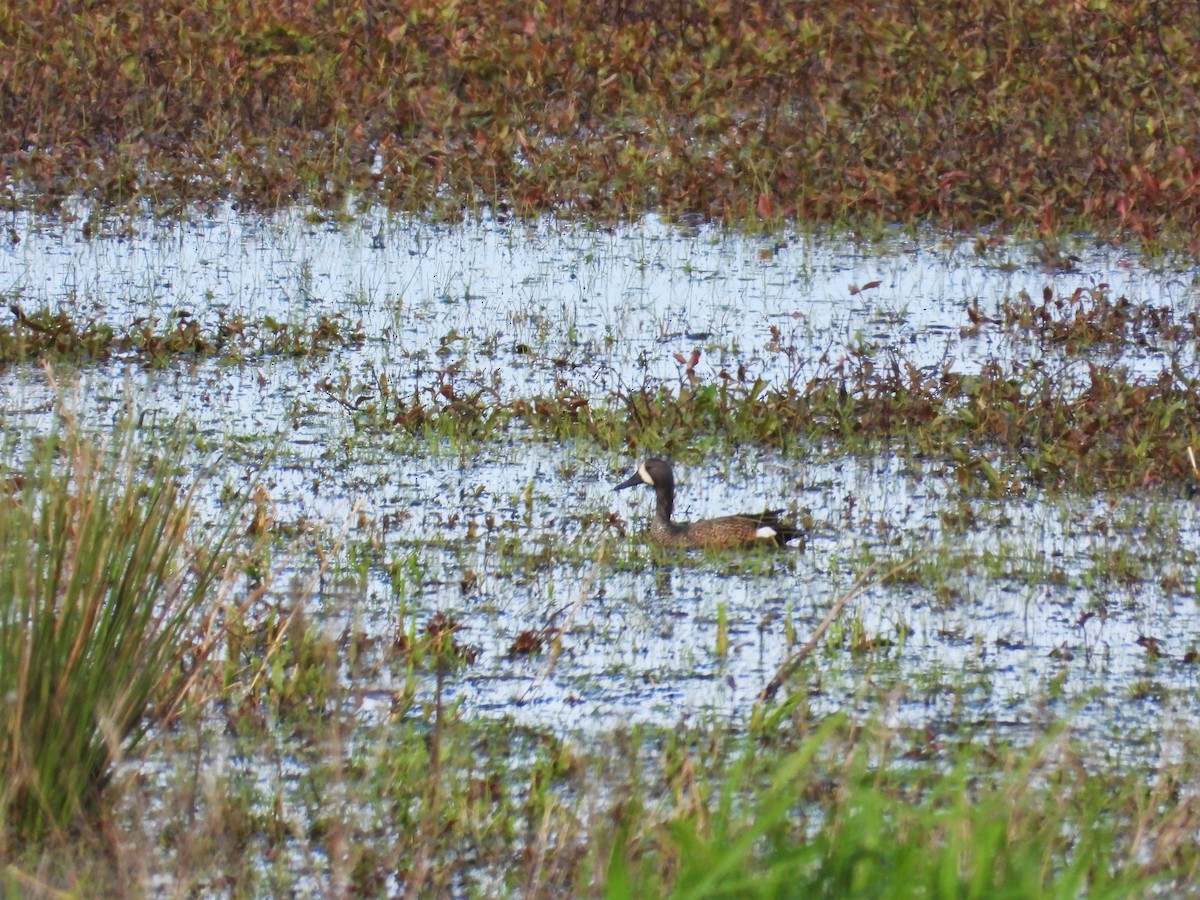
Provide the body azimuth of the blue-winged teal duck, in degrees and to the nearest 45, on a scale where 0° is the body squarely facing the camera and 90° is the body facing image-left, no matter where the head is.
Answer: approximately 90°

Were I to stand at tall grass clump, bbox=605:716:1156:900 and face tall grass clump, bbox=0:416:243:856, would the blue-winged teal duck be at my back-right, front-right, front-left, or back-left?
front-right

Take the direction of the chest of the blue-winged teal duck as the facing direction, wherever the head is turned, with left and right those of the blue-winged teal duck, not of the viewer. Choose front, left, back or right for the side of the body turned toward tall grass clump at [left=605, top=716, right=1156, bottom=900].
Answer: left

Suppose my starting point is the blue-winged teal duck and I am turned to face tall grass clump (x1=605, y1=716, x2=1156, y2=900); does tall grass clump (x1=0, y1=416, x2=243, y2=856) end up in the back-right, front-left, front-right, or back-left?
front-right

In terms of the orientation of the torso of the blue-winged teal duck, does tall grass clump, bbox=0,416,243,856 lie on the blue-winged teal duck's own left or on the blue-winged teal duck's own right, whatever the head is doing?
on the blue-winged teal duck's own left

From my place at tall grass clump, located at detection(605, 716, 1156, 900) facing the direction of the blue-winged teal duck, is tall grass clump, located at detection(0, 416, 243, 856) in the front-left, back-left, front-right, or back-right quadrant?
front-left
